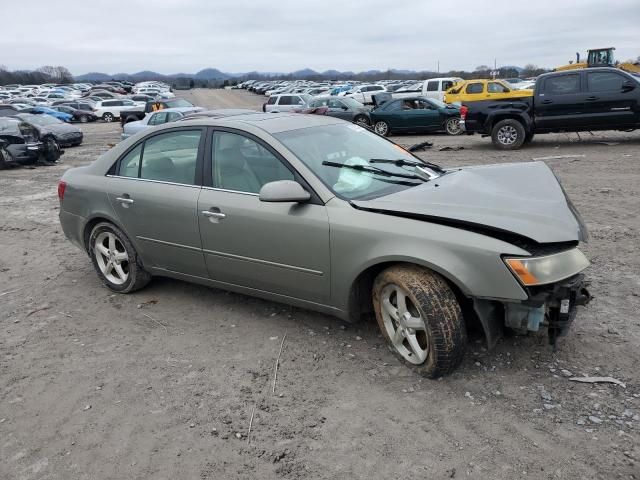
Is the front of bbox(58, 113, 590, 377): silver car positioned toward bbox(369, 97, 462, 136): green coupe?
no

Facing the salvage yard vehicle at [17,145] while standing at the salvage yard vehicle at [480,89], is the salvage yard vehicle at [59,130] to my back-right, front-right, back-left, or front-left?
front-right

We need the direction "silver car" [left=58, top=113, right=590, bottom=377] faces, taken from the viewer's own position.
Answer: facing the viewer and to the right of the viewer

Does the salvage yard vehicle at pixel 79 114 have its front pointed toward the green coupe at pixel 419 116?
no

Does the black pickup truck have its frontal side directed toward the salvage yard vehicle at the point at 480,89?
no

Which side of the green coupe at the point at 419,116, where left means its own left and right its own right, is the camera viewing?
right

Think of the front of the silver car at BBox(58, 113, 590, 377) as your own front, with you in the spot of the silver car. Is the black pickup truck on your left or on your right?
on your left
